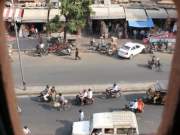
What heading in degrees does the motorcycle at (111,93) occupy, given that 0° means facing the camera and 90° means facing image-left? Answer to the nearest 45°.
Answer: approximately 90°

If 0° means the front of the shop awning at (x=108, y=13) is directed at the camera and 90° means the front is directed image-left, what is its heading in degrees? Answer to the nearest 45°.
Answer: approximately 0°

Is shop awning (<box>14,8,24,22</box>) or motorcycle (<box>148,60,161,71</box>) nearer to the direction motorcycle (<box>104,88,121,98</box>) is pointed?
the shop awning

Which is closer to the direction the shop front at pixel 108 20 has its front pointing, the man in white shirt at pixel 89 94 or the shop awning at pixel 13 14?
the man in white shirt
